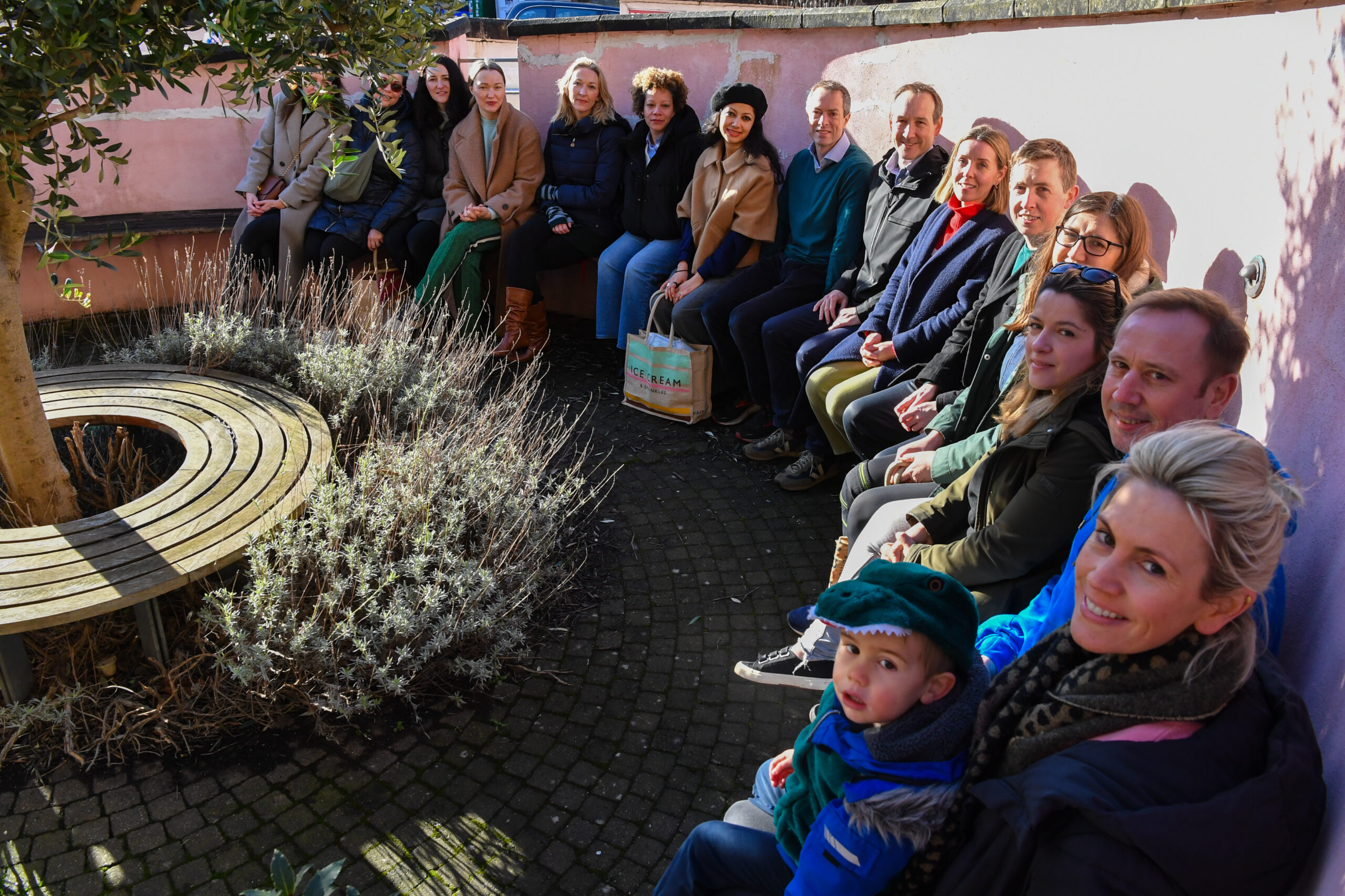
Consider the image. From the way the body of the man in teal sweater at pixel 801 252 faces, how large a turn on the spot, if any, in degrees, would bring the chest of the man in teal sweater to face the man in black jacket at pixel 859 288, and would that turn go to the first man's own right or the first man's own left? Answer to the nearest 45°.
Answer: approximately 90° to the first man's own left

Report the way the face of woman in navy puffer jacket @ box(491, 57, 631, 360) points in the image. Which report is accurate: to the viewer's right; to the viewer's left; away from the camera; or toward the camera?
toward the camera

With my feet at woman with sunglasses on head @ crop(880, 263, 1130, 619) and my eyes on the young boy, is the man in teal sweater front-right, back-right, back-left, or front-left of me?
back-right

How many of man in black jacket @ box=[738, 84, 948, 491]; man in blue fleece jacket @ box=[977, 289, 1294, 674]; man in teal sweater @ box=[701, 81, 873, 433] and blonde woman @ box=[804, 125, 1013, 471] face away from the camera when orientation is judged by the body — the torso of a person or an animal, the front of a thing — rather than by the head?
0

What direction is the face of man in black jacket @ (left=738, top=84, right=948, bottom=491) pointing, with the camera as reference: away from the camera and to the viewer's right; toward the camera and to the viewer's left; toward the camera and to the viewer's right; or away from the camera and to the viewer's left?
toward the camera and to the viewer's left

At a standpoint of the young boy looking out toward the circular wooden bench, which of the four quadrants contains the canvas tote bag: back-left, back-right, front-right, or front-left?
front-right

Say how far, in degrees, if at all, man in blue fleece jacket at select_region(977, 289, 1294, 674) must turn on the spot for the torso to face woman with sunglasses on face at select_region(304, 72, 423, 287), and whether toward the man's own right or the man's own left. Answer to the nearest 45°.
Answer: approximately 90° to the man's own right

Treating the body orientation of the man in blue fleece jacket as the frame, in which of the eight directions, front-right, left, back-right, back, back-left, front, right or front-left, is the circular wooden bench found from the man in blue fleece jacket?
front-right

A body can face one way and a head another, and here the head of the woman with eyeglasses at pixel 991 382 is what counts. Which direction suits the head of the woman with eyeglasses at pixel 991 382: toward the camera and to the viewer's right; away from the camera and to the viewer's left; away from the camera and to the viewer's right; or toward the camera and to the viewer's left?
toward the camera and to the viewer's left

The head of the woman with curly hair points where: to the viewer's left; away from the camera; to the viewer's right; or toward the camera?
toward the camera

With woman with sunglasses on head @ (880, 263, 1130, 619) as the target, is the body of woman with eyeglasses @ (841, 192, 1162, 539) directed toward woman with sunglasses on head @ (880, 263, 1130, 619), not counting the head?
no

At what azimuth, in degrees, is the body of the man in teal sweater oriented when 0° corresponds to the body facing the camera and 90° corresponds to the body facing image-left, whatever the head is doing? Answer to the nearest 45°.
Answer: approximately 45°

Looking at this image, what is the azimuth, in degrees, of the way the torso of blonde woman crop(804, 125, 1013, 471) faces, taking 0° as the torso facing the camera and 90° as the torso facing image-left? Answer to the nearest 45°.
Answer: approximately 45°

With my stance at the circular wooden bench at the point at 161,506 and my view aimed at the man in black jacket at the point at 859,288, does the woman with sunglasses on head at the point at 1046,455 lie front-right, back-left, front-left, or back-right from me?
front-right

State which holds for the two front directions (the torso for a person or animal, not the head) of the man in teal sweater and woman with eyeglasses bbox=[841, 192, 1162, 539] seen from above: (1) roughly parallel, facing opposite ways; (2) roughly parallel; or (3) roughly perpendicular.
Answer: roughly parallel

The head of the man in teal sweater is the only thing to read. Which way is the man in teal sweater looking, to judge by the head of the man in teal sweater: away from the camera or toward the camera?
toward the camera

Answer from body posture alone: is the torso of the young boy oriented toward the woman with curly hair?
no

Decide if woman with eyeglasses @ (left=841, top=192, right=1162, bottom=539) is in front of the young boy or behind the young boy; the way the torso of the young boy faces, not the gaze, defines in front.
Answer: behind

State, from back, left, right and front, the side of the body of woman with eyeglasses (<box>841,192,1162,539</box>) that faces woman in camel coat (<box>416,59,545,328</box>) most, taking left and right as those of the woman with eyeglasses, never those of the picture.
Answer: right

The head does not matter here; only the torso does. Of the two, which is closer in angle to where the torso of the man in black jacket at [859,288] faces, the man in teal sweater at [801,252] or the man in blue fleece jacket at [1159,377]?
the man in blue fleece jacket
